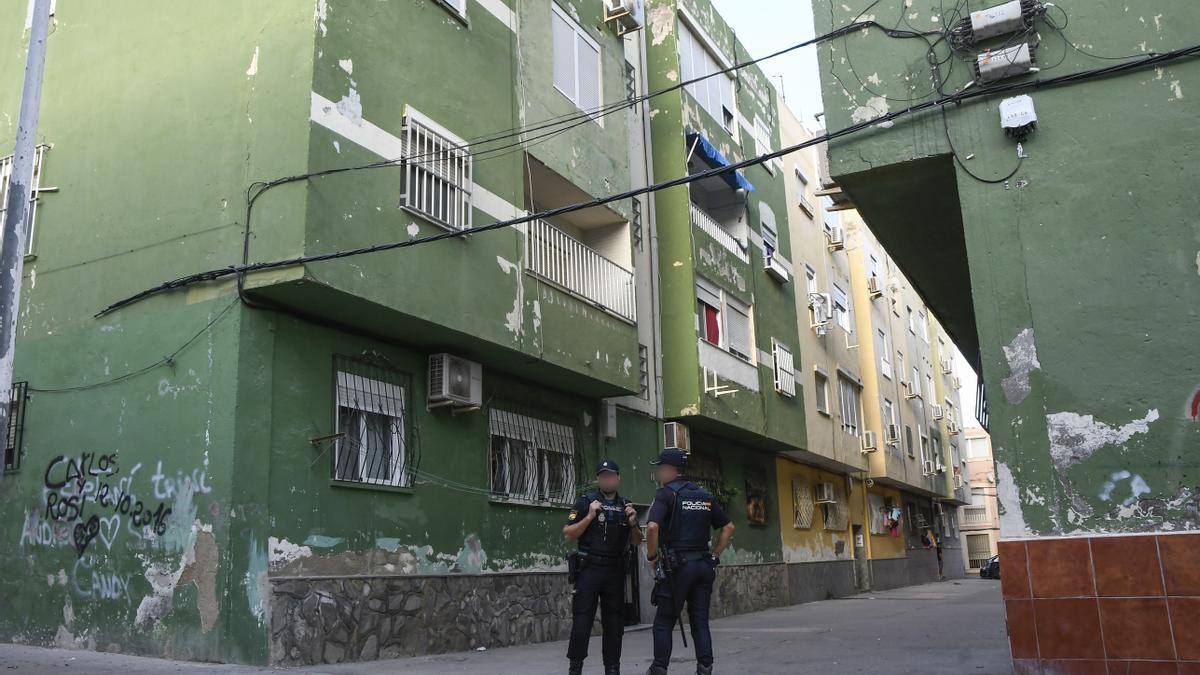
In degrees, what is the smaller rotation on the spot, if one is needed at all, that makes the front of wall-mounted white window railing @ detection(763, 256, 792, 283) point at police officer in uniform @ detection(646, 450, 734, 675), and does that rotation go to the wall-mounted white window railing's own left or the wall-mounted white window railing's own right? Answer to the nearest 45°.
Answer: approximately 45° to the wall-mounted white window railing's own right

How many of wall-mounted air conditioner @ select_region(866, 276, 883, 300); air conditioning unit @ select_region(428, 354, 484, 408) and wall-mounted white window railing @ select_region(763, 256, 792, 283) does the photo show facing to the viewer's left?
0

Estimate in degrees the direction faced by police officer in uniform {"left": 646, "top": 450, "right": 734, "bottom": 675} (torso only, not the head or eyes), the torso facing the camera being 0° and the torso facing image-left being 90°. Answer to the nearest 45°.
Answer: approximately 135°

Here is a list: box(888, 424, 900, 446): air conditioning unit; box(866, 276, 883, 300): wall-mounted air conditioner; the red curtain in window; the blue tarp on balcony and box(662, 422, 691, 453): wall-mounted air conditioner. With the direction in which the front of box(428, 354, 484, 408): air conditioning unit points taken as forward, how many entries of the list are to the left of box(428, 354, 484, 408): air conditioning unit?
5

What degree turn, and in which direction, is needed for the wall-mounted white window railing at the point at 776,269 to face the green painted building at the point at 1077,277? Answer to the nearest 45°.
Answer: approximately 45° to its right

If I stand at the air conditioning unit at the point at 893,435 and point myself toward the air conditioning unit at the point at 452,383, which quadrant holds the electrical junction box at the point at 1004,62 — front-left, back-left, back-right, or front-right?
front-left

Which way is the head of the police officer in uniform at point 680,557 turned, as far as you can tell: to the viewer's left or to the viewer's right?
to the viewer's left

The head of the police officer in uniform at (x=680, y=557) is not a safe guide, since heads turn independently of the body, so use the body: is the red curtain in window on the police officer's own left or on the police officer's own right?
on the police officer's own right

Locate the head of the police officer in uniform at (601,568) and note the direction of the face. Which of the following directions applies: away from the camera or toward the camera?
toward the camera

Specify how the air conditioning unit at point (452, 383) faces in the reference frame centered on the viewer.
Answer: facing the viewer and to the right of the viewer

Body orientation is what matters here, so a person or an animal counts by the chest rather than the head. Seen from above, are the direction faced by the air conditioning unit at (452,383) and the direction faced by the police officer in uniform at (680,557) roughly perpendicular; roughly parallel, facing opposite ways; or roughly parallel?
roughly parallel, facing opposite ways
